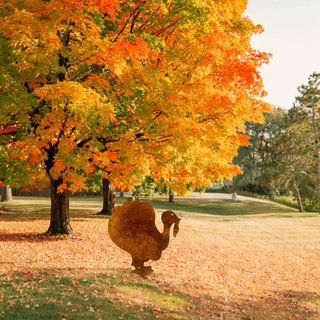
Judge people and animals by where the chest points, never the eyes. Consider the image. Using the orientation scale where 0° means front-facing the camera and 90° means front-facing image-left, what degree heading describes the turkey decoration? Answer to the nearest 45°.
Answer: approximately 270°

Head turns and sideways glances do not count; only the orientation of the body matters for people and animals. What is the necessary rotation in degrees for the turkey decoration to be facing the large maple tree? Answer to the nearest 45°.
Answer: approximately 90° to its left
